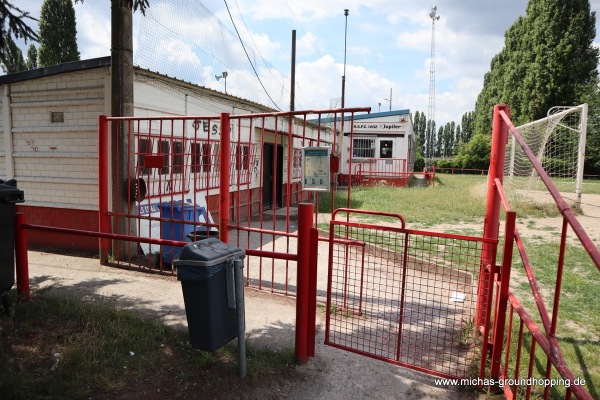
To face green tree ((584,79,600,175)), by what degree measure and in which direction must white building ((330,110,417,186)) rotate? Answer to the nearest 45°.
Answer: approximately 135° to its left

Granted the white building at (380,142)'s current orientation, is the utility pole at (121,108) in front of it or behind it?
in front

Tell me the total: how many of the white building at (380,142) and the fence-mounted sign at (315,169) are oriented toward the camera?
2

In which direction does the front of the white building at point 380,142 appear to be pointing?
toward the camera

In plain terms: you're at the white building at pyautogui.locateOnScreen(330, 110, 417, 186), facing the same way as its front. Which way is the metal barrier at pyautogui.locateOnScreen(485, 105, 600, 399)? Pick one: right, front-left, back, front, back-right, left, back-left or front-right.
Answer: front

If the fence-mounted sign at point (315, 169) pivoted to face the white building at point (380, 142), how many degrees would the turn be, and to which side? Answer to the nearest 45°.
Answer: approximately 180°

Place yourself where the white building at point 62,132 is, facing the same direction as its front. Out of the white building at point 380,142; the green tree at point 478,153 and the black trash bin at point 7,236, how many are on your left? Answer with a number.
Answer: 2

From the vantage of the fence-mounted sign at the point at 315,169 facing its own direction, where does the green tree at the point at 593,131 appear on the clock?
The green tree is roughly at 7 o'clock from the fence-mounted sign.

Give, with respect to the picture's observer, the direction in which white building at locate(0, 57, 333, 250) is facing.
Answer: facing the viewer and to the right of the viewer

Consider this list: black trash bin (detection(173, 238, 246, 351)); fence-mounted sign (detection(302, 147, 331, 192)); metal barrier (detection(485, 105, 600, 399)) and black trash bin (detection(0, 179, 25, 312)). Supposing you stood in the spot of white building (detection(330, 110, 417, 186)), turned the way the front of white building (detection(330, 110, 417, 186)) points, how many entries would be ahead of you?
4

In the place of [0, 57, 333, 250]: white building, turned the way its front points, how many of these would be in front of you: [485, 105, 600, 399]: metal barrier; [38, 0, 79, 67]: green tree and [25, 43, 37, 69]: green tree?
1
